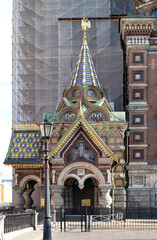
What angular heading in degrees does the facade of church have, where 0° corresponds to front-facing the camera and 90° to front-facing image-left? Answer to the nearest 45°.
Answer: approximately 0°

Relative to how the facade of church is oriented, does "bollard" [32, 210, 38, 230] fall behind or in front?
in front

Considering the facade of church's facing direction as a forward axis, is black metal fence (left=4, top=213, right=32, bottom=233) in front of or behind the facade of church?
in front

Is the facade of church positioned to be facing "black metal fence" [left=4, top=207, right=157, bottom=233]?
yes
